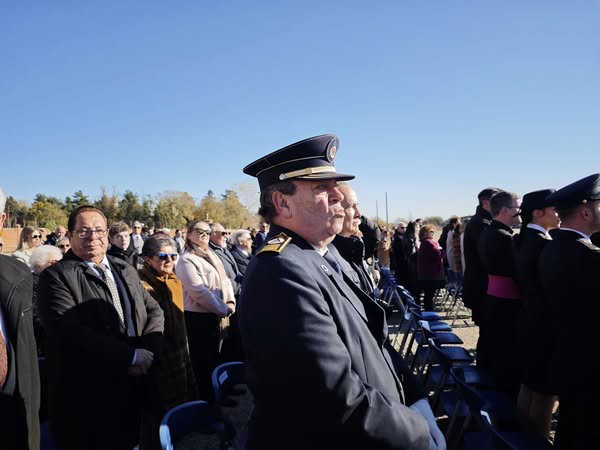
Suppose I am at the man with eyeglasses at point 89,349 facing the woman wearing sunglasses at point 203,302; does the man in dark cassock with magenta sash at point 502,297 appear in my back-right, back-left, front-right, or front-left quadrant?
front-right

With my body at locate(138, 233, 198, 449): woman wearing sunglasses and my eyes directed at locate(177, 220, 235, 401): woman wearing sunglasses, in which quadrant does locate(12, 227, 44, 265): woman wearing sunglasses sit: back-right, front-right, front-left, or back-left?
front-left

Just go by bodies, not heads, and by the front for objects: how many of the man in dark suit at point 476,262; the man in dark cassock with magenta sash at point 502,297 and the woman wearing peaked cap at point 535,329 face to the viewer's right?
3

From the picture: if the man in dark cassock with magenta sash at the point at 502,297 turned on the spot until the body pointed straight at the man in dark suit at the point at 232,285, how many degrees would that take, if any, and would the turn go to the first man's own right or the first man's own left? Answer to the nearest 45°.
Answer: approximately 180°

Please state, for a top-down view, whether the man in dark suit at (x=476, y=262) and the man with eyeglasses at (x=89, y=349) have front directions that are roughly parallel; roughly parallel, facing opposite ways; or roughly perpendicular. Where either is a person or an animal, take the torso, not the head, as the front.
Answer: roughly parallel

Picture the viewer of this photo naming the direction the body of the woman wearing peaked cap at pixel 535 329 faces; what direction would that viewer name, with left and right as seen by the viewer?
facing to the right of the viewer

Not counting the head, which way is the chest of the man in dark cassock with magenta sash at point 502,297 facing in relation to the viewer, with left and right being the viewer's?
facing to the right of the viewer

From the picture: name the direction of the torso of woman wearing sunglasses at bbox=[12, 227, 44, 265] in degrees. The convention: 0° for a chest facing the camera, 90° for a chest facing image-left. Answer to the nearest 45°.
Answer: approximately 315°

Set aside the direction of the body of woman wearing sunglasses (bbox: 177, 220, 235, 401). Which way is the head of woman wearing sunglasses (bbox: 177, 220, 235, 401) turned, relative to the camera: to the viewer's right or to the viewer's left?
to the viewer's right

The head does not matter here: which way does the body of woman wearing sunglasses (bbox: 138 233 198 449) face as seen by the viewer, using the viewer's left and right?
facing the viewer and to the right of the viewer
